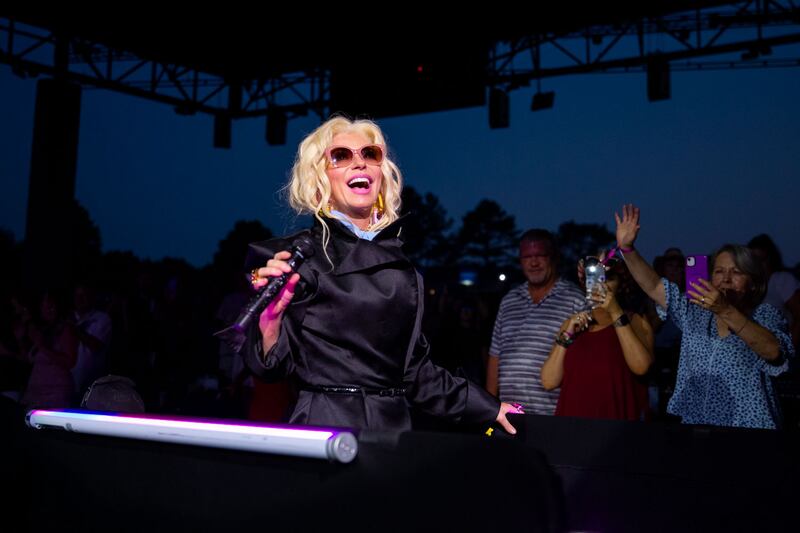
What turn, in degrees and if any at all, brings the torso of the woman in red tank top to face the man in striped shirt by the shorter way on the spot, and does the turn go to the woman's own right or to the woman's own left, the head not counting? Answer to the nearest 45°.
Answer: approximately 90° to the woman's own right

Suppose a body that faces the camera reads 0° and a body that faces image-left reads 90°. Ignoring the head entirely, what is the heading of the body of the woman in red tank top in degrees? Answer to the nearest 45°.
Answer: approximately 45°

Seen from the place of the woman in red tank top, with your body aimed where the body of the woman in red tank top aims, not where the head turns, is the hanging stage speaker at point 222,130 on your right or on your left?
on your right

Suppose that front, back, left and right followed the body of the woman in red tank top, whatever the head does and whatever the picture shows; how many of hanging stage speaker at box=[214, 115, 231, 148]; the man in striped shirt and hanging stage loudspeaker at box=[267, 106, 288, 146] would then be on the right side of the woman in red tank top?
3

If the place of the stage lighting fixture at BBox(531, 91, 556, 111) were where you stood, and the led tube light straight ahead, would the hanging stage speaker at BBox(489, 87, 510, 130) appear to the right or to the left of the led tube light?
right

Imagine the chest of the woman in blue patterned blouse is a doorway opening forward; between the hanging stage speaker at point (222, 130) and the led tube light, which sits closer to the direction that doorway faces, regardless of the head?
the led tube light

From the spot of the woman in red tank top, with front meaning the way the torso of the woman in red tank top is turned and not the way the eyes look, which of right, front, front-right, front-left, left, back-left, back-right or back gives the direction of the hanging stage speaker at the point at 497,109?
back-right

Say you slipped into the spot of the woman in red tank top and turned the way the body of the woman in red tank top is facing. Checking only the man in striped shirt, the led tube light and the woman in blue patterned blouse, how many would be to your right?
1

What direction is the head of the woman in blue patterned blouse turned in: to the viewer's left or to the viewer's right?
to the viewer's left

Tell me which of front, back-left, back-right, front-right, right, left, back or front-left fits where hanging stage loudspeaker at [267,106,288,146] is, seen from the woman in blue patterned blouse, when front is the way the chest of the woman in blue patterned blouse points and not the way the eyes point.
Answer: right

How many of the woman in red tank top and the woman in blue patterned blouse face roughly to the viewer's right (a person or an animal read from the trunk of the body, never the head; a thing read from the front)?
0

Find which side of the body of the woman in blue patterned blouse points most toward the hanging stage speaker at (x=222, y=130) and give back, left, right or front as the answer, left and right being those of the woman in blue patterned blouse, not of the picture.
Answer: right
